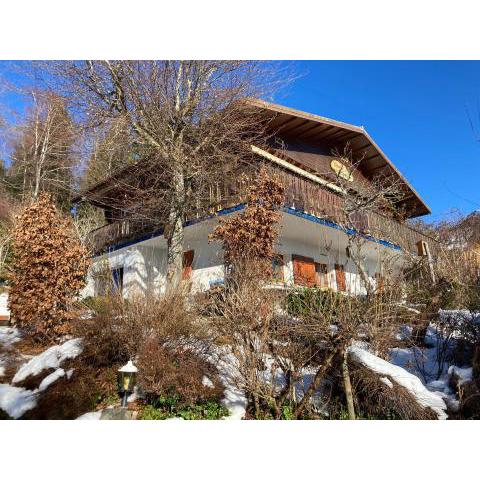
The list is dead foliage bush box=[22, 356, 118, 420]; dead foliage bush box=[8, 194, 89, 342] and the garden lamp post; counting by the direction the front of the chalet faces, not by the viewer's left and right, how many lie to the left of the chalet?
0

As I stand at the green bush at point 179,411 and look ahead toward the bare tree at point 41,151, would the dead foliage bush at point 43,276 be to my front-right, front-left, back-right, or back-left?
front-left

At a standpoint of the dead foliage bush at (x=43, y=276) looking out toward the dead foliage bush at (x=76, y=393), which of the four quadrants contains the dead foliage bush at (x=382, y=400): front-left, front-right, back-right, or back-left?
front-left

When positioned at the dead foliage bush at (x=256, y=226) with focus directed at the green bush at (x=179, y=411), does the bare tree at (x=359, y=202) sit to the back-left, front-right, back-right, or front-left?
back-left

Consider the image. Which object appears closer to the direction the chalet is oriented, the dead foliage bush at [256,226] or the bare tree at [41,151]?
the dead foliage bush

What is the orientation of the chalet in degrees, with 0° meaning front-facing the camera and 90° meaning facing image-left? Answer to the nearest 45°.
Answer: approximately 315°

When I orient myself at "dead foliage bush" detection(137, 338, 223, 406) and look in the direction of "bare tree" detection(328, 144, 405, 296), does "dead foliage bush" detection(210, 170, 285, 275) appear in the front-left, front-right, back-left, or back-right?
front-left

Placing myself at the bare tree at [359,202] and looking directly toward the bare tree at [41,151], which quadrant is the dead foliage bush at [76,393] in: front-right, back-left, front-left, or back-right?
front-left

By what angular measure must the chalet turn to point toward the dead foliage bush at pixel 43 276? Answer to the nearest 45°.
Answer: approximately 90° to its right

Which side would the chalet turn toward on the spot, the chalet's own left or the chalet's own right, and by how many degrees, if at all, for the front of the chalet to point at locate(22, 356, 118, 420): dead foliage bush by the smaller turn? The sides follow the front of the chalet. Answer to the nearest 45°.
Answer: approximately 90° to the chalet's own right
